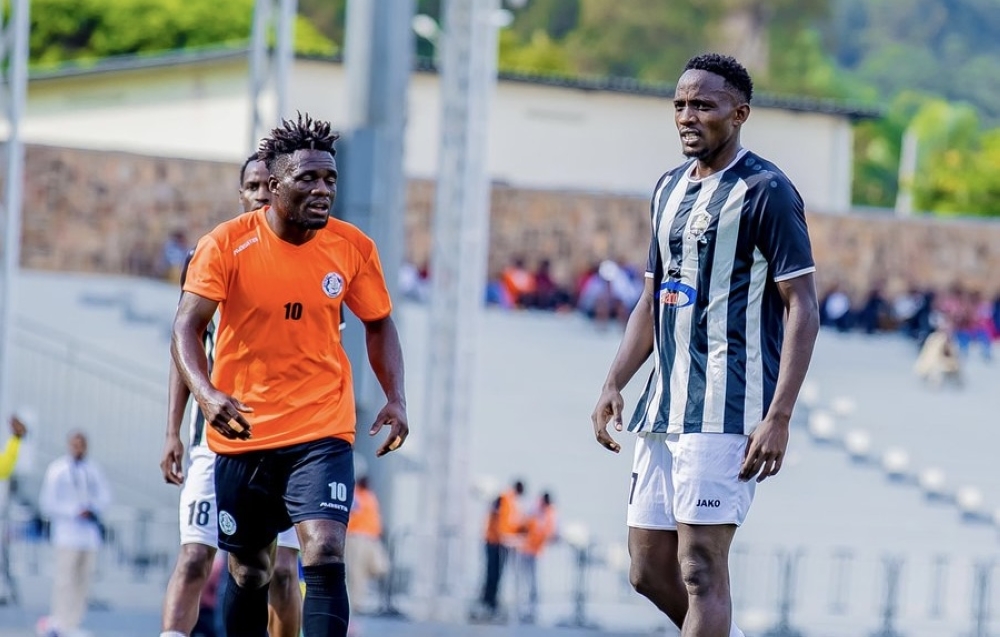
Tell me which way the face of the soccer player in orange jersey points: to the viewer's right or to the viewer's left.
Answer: to the viewer's right

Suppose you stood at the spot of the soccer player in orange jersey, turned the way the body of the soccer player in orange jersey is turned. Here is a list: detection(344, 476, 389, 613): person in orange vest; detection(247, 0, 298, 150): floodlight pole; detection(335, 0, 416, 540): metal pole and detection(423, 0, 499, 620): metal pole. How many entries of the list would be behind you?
4

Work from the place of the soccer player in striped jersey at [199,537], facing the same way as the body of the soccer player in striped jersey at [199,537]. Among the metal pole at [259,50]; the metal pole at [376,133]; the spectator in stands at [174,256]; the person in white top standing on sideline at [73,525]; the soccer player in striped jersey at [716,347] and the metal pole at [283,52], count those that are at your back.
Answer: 5

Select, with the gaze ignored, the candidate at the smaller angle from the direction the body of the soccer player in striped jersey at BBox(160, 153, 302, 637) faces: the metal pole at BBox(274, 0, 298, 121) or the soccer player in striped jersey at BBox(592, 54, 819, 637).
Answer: the soccer player in striped jersey
